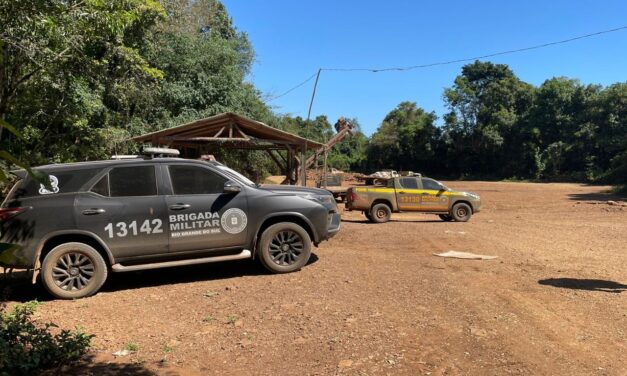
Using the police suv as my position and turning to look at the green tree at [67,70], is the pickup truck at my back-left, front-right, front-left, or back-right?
front-right

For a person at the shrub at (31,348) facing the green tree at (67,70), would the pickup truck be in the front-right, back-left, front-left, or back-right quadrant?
front-right

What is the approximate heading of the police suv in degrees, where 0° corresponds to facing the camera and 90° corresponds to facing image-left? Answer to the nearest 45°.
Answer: approximately 270°

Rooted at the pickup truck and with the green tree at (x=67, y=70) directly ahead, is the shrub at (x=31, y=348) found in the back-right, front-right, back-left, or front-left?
front-left

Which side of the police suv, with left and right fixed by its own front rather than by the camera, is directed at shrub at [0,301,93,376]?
right

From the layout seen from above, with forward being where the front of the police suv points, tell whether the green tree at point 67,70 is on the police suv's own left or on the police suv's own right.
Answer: on the police suv's own left

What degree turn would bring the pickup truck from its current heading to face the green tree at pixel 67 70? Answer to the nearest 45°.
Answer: approximately 135° to its right

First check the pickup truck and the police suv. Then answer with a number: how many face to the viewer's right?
2

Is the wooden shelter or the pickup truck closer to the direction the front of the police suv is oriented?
the pickup truck

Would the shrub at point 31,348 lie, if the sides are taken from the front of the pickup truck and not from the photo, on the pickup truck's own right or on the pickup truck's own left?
on the pickup truck's own right

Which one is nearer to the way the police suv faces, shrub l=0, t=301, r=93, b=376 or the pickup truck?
the pickup truck

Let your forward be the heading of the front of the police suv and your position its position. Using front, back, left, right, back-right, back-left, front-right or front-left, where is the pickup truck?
front-left

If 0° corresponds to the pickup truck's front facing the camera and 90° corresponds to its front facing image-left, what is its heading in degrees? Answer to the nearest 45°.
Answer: approximately 270°

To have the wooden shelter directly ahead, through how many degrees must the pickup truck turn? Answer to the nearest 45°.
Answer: approximately 180°
